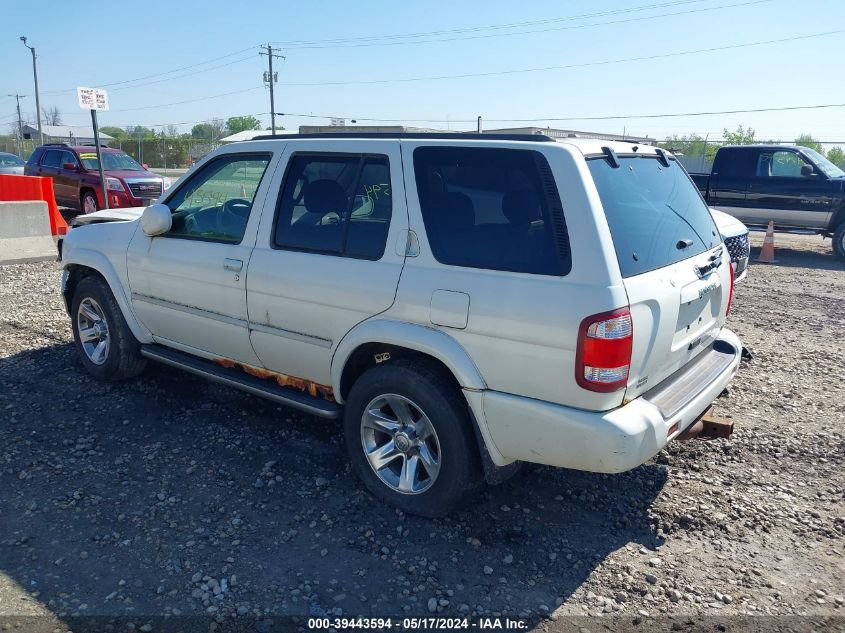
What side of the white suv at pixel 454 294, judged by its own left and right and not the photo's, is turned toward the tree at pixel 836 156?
right

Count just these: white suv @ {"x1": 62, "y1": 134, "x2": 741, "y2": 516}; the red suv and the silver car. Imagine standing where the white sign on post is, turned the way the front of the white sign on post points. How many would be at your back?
2

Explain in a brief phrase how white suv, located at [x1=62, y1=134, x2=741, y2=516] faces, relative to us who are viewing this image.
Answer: facing away from the viewer and to the left of the viewer

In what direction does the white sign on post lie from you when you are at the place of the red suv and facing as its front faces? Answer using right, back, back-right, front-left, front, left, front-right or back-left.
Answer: front-right

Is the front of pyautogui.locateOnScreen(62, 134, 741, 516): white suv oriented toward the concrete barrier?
yes

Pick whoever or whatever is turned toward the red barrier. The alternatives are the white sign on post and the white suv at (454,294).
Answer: the white suv

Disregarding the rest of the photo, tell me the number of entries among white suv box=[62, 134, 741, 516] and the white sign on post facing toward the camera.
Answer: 1

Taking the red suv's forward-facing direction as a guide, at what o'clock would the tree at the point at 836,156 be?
The tree is roughly at 10 o'clock from the red suv.

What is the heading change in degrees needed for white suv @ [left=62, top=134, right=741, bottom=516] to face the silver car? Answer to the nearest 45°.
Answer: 0° — it already faces it

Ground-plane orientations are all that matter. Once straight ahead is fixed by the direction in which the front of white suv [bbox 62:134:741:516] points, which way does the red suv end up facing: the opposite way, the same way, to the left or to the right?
the opposite way
